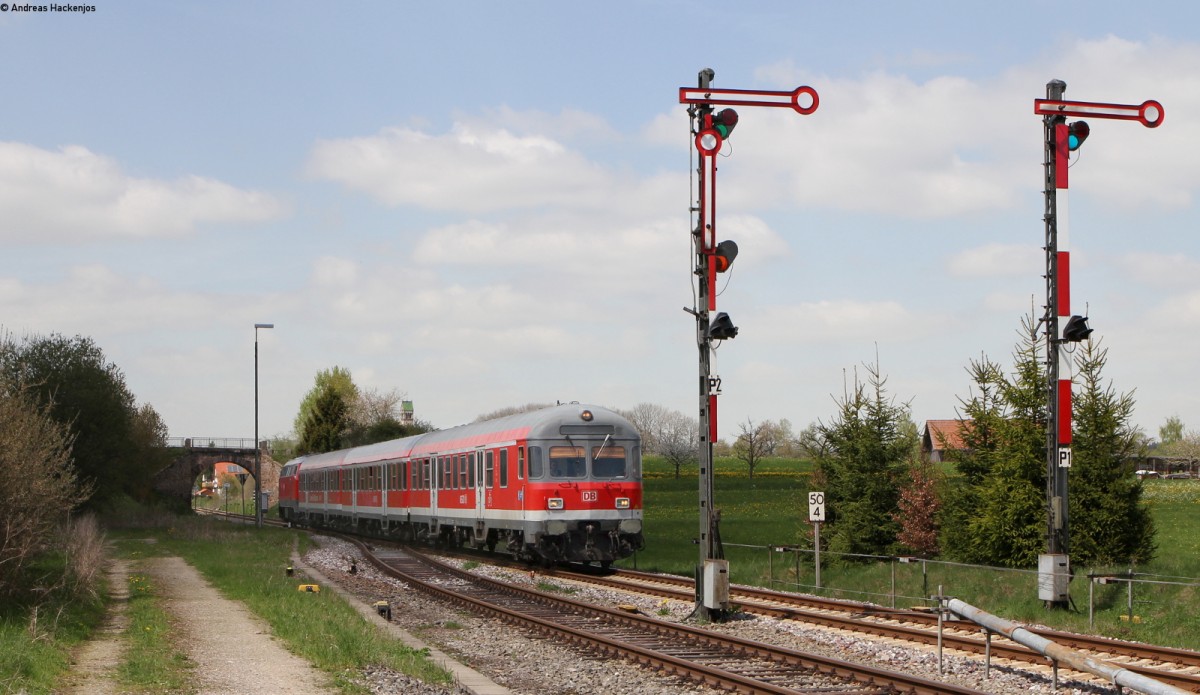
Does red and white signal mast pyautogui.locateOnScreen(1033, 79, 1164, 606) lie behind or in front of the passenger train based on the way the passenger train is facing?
in front

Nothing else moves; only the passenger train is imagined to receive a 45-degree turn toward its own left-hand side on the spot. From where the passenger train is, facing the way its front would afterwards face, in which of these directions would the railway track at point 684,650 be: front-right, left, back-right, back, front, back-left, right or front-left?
right

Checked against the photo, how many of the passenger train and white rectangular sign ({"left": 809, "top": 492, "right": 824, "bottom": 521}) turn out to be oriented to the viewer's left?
0

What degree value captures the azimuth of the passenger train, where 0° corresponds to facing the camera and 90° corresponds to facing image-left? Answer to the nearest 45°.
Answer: approximately 315°

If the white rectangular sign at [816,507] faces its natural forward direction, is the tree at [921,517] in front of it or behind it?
behind

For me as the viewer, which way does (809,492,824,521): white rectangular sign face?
facing the viewer

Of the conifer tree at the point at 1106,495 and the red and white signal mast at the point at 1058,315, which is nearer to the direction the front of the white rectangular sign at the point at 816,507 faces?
the red and white signal mast

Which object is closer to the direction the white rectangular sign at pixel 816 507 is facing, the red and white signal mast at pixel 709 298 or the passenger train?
the red and white signal mast
